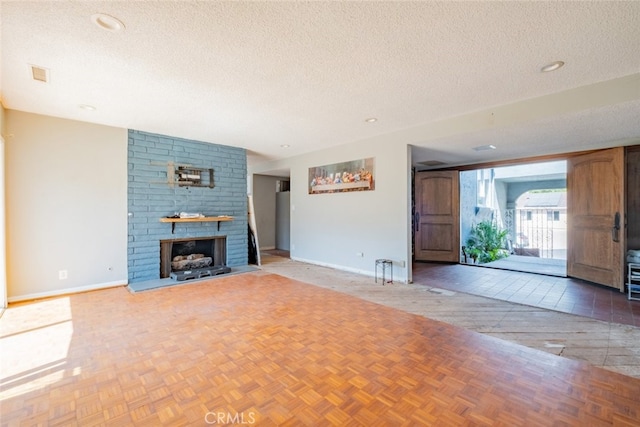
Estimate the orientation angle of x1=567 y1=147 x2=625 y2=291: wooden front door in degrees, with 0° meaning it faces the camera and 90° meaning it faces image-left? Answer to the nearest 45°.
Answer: approximately 45°

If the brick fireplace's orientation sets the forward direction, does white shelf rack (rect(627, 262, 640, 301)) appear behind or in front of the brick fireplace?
in front

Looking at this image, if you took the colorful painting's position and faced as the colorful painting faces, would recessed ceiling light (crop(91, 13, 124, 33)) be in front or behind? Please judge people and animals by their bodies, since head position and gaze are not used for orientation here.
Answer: in front

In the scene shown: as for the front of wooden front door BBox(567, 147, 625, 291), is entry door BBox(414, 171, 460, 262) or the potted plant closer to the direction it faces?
the entry door

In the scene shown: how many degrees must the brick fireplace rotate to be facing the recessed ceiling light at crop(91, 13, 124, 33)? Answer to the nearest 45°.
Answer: approximately 45° to its right

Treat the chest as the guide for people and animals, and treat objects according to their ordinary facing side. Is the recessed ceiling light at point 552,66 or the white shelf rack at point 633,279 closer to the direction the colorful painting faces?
the recessed ceiling light

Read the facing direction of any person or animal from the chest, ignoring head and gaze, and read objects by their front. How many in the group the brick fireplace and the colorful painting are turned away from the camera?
0

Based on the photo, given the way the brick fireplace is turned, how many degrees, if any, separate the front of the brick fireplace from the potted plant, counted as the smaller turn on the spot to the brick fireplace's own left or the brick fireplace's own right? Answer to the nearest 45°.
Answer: approximately 45° to the brick fireplace's own left

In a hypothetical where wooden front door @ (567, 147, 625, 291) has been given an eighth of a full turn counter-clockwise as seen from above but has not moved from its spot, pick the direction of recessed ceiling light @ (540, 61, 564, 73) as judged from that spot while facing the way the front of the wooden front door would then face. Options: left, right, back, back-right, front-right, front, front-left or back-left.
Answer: front

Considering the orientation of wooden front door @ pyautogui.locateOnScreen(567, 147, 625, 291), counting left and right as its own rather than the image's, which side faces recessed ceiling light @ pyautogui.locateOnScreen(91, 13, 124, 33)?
front
